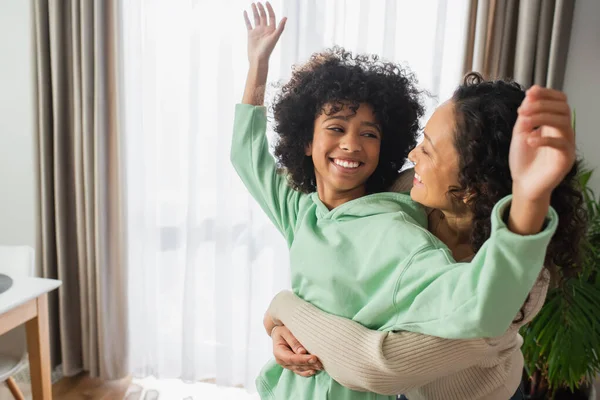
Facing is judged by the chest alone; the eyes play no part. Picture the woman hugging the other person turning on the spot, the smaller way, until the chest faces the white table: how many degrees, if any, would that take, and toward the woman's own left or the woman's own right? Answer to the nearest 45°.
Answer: approximately 45° to the woman's own right

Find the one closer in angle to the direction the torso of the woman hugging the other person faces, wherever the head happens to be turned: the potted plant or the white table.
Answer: the white table
